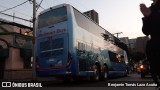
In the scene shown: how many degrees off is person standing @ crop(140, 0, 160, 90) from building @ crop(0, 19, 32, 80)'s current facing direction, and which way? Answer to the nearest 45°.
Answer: approximately 45° to its right

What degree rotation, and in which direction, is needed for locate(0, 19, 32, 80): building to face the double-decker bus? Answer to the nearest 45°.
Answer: approximately 45° to its left

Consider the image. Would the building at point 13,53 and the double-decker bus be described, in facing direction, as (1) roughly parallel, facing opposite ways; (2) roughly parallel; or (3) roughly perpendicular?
roughly perpendicular

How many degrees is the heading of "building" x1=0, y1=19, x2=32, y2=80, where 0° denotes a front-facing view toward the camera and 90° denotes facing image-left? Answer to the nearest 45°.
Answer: approximately 315°
